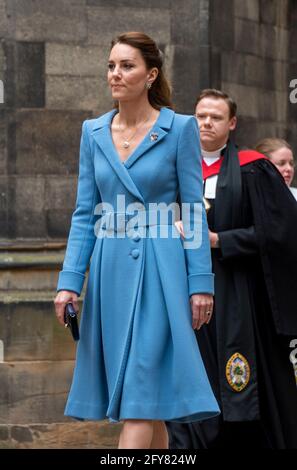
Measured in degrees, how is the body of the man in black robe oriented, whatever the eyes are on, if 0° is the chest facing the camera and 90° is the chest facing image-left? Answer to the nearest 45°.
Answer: approximately 45°

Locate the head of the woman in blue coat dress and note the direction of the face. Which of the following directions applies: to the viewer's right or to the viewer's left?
to the viewer's left
